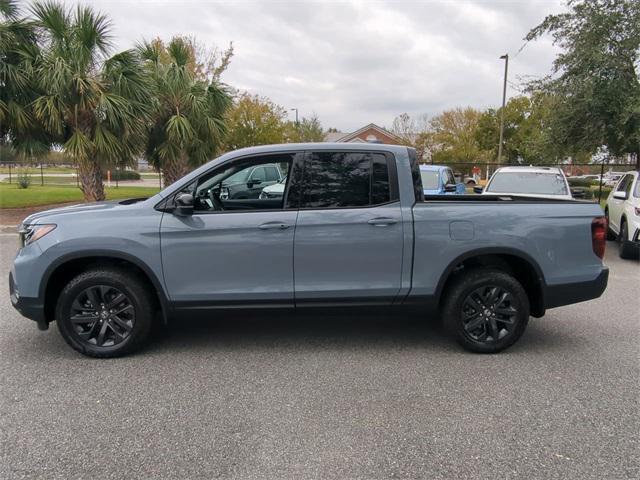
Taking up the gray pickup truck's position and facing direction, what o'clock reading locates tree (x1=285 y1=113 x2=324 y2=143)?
The tree is roughly at 3 o'clock from the gray pickup truck.

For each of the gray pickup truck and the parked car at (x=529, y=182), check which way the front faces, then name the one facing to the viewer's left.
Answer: the gray pickup truck

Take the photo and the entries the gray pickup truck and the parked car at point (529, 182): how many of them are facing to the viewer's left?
1

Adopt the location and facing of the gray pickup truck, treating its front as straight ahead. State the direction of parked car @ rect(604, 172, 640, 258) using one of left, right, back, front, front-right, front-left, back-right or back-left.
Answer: back-right

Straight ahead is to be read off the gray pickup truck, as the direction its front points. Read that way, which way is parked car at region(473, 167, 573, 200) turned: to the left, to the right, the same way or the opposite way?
to the left

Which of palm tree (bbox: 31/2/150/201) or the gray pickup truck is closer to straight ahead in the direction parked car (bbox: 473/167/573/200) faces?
the gray pickup truck

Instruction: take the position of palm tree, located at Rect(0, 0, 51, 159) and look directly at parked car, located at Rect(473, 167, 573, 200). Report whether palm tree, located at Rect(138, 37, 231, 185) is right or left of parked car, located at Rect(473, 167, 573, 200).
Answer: left

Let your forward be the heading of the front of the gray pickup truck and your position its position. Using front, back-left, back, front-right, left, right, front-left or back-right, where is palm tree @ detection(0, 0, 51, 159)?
front-right

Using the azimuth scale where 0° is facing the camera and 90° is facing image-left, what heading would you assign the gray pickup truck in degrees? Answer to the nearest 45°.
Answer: approximately 90°

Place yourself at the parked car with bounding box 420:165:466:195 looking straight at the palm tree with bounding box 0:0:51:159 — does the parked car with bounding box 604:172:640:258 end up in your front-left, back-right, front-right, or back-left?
back-left
